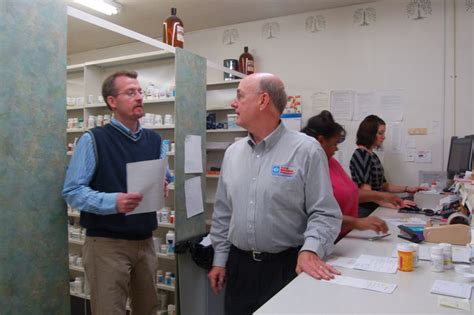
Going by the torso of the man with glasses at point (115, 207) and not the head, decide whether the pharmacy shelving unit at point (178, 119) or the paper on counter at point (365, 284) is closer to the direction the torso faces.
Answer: the paper on counter

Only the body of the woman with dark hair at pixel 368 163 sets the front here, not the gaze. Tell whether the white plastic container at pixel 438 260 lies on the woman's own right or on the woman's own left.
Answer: on the woman's own right

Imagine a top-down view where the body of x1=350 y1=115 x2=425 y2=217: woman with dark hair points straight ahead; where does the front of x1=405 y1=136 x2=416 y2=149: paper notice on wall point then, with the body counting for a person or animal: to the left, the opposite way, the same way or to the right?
to the right

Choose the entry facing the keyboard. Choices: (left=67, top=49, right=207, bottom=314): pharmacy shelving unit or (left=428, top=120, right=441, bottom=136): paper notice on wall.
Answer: the paper notice on wall

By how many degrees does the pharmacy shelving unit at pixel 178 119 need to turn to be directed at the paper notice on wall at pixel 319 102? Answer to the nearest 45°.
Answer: approximately 180°

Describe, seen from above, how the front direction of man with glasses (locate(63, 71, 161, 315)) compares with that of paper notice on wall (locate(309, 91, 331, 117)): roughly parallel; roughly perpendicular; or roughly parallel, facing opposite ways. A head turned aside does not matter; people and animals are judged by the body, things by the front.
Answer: roughly perpendicular

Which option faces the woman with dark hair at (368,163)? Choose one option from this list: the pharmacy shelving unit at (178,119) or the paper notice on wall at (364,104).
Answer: the paper notice on wall

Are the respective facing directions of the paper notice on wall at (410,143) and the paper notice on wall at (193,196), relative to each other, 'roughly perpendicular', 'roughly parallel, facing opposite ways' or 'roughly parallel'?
roughly perpendicular
